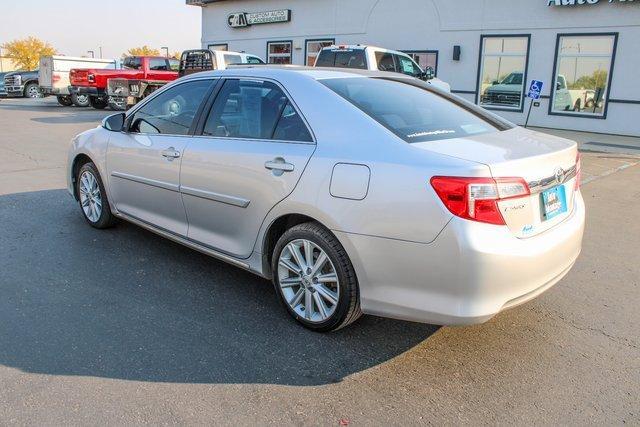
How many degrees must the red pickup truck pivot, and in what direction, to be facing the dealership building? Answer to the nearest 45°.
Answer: approximately 90° to its right

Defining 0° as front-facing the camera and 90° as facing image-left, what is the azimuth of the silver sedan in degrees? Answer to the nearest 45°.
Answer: approximately 135°

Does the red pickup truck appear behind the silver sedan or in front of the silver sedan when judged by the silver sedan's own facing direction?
in front

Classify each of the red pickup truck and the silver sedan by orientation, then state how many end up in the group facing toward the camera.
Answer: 0

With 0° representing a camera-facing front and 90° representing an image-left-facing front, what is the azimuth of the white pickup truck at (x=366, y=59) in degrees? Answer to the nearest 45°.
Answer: approximately 225°

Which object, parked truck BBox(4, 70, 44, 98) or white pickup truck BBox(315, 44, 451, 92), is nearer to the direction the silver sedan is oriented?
the parked truck

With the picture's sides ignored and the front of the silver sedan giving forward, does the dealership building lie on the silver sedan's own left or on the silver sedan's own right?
on the silver sedan's own right

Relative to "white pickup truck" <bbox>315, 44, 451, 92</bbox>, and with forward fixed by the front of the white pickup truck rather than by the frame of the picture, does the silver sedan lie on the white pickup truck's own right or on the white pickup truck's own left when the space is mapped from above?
on the white pickup truck's own right
